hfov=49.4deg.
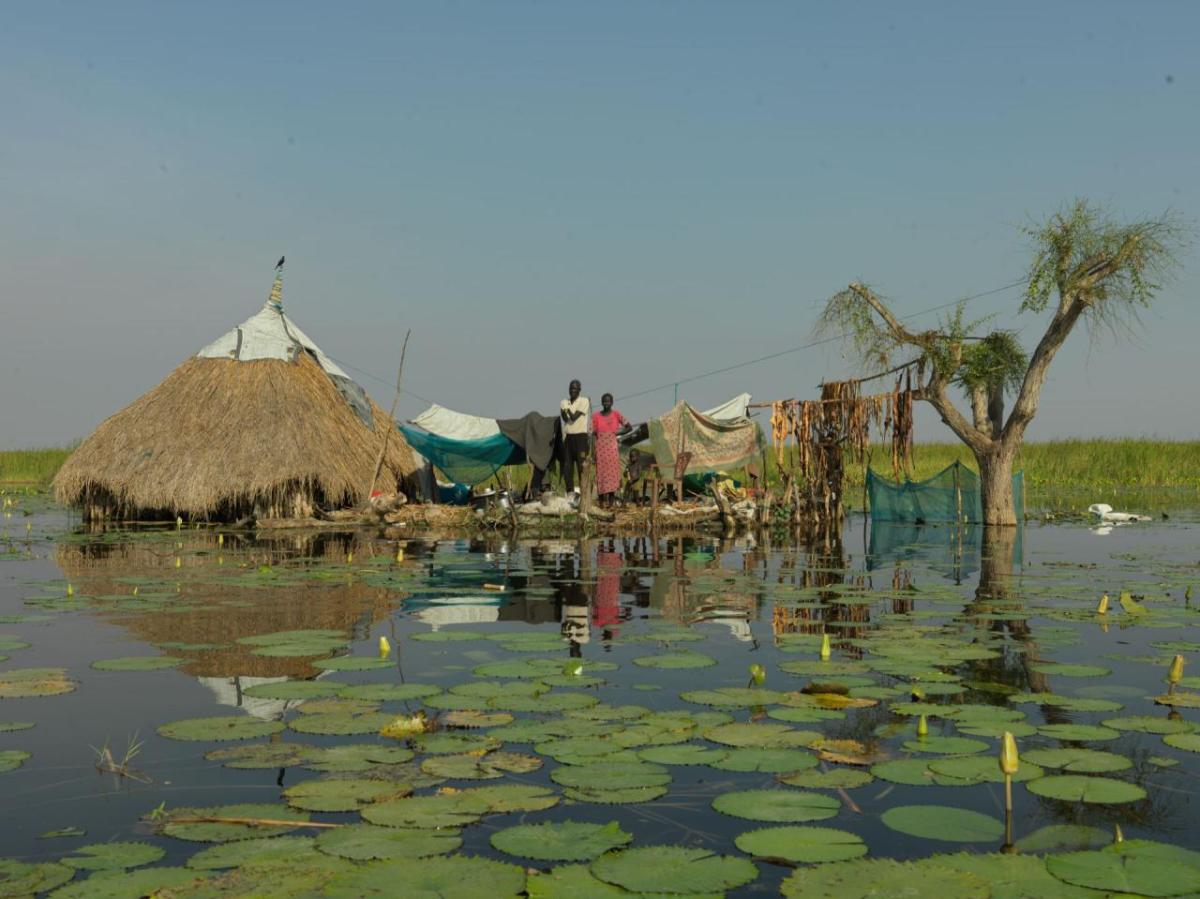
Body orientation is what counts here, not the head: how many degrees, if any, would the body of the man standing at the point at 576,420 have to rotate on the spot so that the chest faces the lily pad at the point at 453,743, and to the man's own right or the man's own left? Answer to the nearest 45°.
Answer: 0° — they already face it

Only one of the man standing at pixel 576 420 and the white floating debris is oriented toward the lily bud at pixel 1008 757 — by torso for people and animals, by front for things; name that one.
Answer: the man standing

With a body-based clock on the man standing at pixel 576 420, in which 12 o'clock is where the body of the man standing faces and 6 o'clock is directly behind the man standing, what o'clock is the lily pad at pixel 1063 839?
The lily pad is roughly at 12 o'clock from the man standing.

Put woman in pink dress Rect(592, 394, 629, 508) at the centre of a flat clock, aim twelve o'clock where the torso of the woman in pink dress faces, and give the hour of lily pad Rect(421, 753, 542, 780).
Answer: The lily pad is roughly at 12 o'clock from the woman in pink dress.

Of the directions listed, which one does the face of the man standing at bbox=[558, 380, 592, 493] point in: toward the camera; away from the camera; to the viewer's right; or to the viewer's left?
toward the camera

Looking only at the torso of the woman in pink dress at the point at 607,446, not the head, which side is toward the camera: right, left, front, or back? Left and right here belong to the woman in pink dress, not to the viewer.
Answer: front

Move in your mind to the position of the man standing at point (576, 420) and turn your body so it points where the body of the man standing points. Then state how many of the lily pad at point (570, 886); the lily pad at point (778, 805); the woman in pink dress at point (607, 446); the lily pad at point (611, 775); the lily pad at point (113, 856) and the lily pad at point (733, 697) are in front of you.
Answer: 5

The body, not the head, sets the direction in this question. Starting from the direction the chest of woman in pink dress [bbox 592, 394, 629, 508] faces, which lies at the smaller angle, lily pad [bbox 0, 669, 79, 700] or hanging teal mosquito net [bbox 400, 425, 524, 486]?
the lily pad

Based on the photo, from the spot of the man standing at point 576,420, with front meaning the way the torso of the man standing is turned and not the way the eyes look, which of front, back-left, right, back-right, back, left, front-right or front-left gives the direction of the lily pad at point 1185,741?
front

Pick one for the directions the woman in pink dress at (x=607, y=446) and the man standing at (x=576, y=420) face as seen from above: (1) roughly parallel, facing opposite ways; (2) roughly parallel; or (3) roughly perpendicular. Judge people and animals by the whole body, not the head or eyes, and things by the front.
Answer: roughly parallel

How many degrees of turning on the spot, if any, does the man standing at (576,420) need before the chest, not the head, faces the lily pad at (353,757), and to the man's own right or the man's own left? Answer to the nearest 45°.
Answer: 0° — they already face it
